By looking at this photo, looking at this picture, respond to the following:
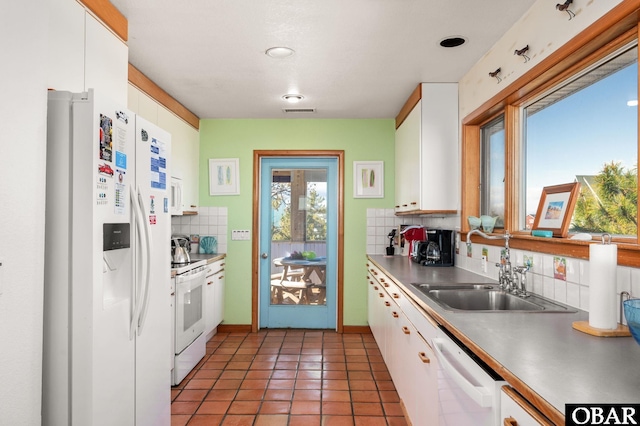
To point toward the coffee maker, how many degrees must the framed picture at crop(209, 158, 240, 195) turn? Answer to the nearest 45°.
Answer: approximately 45° to its left

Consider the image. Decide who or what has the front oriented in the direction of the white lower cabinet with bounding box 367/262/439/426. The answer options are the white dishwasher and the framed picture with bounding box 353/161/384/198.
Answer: the framed picture

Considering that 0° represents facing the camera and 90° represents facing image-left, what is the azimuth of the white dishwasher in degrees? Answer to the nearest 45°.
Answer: approximately 45°

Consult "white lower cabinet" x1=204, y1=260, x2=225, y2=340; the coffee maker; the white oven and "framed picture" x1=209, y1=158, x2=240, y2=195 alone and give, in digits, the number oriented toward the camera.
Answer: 1

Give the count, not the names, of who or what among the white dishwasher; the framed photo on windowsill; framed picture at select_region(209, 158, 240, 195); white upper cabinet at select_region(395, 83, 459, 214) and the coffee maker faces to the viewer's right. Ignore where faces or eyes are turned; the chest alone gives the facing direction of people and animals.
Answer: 0

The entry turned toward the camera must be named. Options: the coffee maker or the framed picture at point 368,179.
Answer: the framed picture

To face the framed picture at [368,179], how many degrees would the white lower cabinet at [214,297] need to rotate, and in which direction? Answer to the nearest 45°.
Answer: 0° — it already faces it

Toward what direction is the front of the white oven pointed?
to the viewer's right

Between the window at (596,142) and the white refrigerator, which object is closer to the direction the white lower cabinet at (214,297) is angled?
the window

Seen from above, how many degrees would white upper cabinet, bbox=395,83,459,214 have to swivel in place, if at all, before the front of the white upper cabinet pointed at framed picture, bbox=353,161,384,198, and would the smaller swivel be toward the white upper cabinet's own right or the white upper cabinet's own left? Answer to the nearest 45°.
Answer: approximately 45° to the white upper cabinet's own right

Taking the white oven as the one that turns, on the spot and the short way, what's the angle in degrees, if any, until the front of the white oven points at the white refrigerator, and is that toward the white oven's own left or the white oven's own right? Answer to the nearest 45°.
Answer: approximately 90° to the white oven's own right

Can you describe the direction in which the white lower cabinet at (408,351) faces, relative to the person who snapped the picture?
facing to the left of the viewer

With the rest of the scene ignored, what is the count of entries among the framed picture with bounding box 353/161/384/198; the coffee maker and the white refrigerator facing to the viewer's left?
1

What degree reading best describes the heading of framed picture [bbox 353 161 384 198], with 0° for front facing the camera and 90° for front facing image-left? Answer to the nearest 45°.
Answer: approximately 0°

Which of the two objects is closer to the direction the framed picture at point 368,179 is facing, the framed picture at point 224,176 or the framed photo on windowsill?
the framed photo on windowsill

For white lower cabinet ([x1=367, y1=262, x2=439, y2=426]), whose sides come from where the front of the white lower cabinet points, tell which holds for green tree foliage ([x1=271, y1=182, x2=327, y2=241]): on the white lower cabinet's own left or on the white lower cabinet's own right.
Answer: on the white lower cabinet's own right

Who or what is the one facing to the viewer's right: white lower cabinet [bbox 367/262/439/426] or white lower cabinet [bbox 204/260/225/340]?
white lower cabinet [bbox 204/260/225/340]

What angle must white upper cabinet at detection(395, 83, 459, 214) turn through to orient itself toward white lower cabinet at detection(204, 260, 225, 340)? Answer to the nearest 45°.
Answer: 0° — it already faces it
